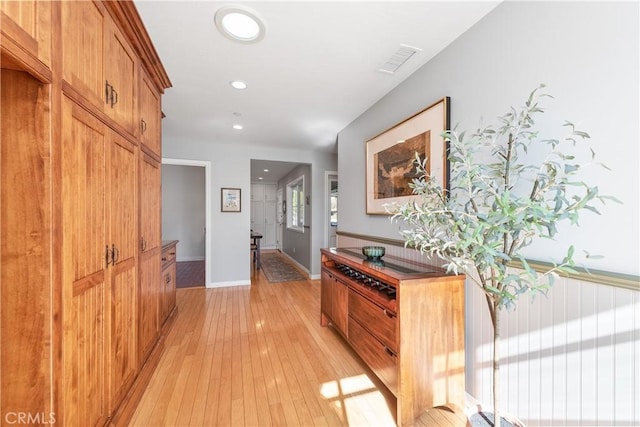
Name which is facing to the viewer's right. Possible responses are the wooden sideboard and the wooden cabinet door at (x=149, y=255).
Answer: the wooden cabinet door

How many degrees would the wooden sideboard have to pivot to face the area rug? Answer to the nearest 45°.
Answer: approximately 90° to its right

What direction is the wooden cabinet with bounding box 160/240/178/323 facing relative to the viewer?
to the viewer's right

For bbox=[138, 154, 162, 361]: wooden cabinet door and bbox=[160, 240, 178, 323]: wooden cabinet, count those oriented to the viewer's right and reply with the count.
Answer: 2

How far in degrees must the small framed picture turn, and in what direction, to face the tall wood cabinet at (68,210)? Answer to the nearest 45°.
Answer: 0° — it already faces it

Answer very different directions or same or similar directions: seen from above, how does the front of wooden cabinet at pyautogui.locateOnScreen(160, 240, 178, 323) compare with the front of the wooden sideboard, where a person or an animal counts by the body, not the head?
very different directions

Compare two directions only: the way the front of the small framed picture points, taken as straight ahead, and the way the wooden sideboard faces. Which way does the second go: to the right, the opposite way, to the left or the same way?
to the right

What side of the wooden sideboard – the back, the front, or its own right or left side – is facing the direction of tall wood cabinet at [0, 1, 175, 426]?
front

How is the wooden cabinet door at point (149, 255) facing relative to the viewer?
to the viewer's right

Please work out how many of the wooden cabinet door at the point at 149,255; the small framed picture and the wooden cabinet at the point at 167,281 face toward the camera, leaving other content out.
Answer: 1

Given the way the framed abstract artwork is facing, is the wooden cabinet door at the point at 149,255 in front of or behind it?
in front

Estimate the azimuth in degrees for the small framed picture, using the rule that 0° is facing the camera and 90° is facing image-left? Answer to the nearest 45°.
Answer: approximately 0°

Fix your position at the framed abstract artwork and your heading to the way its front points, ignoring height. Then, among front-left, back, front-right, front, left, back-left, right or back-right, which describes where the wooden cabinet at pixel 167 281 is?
front-right

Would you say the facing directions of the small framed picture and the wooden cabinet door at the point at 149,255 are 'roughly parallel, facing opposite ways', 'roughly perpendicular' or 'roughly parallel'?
roughly perpendicular

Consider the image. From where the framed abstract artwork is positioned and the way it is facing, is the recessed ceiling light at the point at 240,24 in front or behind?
in front
